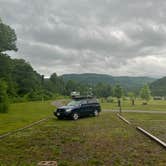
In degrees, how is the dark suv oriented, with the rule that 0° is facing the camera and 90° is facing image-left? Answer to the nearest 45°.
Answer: approximately 45°

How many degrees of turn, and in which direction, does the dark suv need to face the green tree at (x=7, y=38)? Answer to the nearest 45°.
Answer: approximately 90° to its right

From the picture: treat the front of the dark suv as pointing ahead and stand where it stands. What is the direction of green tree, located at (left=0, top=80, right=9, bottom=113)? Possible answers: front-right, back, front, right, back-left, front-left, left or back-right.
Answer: right
